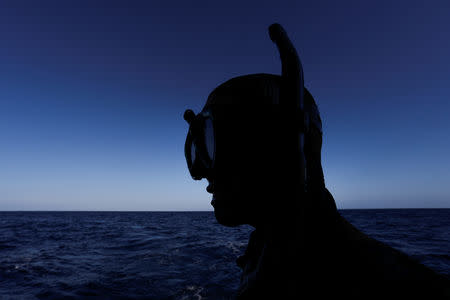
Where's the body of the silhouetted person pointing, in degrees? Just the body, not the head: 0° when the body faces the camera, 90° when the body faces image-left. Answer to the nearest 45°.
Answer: approximately 90°

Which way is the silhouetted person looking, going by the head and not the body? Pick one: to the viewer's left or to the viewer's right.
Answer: to the viewer's left
